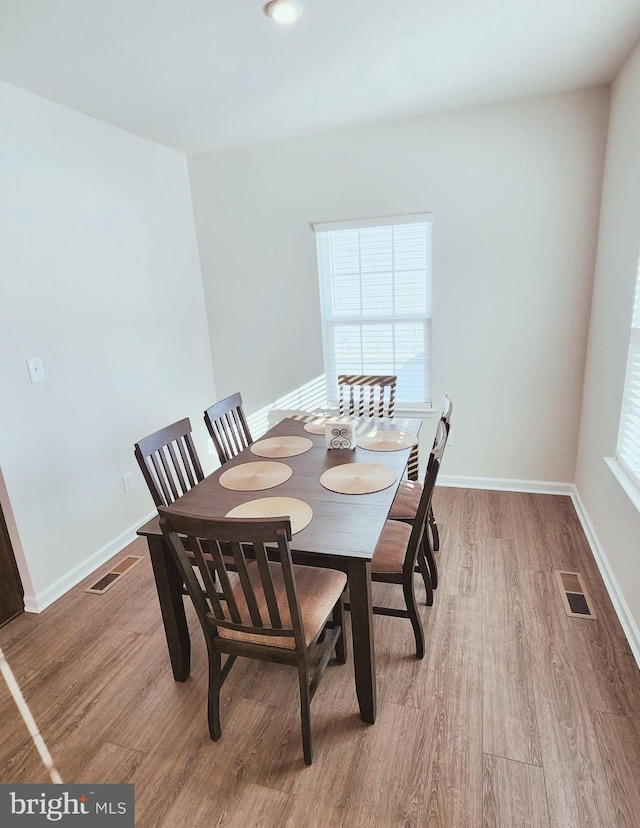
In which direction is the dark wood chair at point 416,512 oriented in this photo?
to the viewer's left

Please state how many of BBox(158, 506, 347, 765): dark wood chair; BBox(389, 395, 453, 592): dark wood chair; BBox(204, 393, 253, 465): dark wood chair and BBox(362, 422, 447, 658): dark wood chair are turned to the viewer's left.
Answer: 2

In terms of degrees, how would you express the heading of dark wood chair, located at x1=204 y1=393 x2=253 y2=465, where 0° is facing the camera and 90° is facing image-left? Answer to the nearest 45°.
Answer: approximately 315°

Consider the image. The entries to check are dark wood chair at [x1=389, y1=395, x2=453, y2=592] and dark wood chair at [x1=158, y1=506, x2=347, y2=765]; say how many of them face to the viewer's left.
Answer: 1

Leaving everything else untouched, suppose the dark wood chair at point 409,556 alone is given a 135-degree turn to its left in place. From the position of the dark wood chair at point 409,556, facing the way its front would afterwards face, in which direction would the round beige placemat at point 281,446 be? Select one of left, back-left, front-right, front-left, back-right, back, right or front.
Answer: back

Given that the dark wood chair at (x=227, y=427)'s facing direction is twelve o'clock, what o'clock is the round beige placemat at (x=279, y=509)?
The round beige placemat is roughly at 1 o'clock from the dark wood chair.

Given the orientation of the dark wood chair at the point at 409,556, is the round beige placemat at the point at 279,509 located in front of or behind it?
in front

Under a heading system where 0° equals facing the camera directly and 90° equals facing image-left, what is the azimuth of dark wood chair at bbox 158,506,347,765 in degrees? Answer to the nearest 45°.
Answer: approximately 225°

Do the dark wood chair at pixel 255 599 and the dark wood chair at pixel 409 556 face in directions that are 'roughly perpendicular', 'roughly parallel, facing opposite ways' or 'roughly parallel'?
roughly perpendicular

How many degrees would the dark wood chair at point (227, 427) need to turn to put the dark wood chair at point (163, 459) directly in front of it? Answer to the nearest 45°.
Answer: approximately 90° to its right

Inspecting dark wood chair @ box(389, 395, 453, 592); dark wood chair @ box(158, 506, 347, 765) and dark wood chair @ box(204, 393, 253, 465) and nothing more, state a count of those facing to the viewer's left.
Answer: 1

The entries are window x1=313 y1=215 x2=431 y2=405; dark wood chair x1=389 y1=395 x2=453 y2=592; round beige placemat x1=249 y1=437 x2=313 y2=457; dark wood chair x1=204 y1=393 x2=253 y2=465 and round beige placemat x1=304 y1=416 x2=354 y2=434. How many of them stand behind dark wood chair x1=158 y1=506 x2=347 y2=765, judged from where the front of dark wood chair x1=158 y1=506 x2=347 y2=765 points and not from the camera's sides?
0

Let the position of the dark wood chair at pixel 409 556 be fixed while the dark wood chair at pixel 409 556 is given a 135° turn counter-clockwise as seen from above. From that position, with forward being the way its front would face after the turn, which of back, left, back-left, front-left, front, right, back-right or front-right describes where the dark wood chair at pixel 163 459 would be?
back-right

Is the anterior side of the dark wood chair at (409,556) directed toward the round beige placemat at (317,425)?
no

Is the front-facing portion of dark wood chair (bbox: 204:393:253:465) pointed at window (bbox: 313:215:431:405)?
no

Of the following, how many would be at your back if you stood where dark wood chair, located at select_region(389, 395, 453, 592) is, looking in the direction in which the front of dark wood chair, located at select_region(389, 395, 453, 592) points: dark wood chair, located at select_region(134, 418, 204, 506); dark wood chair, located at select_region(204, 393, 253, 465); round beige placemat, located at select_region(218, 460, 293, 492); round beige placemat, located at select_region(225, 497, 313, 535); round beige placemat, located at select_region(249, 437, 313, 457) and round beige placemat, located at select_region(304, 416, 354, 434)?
0

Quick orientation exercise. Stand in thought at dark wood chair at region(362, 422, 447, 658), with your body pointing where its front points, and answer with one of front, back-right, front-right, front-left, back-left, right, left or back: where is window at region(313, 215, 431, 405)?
right

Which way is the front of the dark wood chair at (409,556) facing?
to the viewer's left

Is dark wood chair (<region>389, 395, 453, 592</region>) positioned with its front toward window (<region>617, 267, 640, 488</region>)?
no

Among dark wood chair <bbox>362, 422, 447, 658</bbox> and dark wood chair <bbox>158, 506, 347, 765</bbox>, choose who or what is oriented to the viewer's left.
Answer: dark wood chair <bbox>362, 422, 447, 658</bbox>
